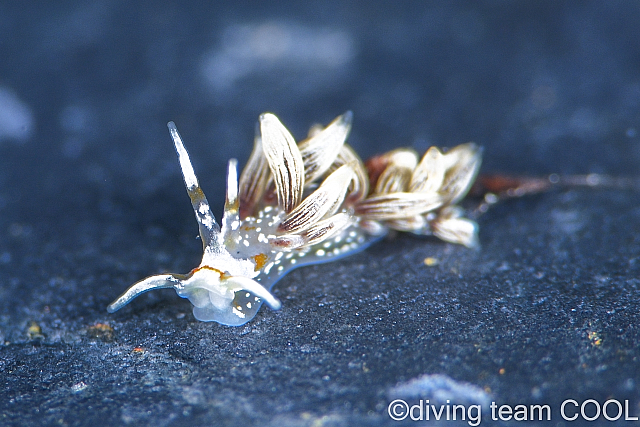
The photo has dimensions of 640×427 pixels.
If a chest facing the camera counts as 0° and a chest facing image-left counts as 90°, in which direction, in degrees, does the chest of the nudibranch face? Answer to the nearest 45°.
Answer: approximately 45°
